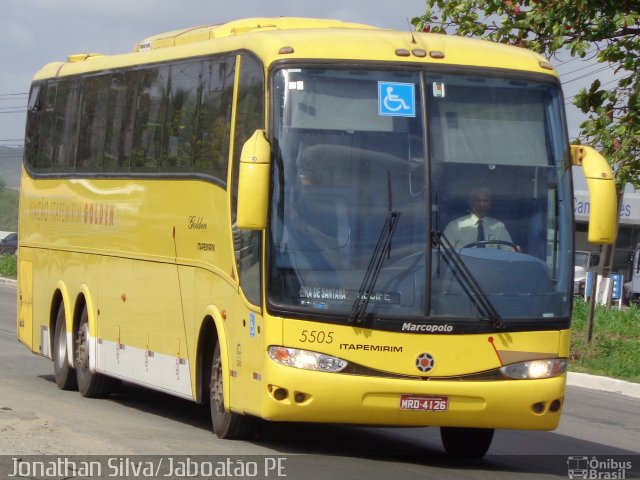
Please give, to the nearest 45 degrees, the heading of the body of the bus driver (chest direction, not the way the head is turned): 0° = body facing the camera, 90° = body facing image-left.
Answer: approximately 0°
